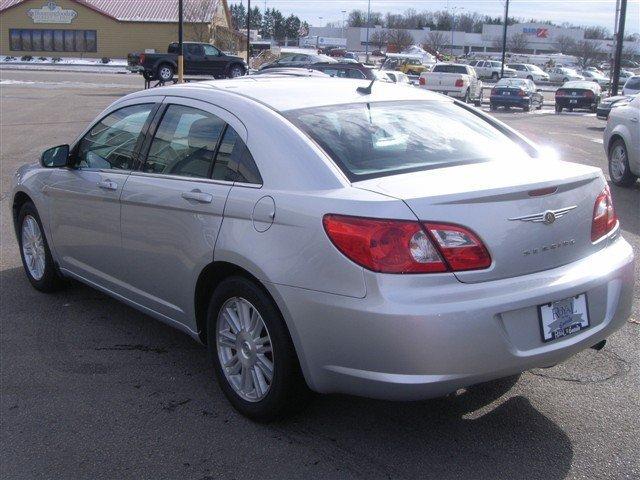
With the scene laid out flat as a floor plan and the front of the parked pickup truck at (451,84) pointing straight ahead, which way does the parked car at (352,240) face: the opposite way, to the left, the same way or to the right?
to the left

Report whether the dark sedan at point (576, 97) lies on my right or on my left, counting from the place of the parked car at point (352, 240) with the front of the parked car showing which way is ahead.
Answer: on my right

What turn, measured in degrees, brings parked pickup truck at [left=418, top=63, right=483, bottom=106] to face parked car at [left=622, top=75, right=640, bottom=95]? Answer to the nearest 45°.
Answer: approximately 45° to its right

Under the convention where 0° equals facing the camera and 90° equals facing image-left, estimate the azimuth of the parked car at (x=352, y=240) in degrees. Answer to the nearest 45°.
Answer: approximately 135°

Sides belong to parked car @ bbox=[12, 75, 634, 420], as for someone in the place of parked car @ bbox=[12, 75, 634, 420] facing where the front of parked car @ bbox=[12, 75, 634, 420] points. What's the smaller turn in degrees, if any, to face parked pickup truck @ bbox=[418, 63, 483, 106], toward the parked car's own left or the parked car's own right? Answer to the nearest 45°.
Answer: approximately 45° to the parked car's own right

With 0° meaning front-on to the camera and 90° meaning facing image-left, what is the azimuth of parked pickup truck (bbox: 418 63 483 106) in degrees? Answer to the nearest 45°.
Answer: approximately 225°

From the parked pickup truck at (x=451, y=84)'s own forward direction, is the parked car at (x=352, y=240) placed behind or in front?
behind

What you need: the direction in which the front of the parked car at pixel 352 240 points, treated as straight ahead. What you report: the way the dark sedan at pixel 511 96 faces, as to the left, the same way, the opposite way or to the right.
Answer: to the right

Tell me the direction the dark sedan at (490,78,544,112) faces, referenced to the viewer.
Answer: facing away from the viewer and to the right of the viewer
